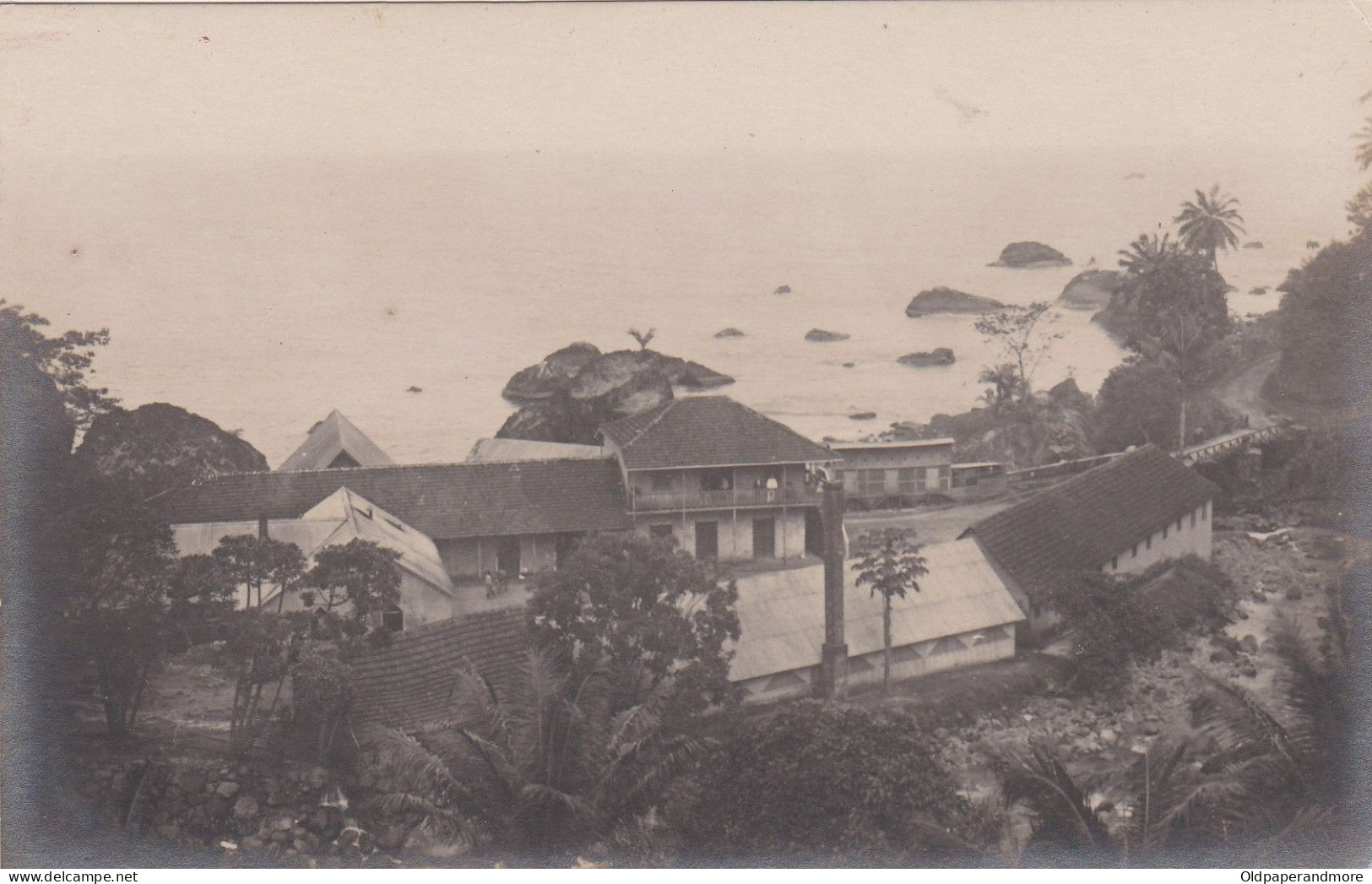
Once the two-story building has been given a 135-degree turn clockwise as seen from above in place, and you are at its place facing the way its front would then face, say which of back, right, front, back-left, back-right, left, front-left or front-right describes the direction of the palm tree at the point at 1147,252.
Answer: back-right

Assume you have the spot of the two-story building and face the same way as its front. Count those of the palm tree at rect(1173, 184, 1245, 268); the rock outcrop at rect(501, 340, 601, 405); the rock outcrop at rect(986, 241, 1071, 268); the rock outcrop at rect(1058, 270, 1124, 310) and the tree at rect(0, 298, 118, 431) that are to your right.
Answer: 1

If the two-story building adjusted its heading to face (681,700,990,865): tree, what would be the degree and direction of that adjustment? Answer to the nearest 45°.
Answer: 0° — it already faces it

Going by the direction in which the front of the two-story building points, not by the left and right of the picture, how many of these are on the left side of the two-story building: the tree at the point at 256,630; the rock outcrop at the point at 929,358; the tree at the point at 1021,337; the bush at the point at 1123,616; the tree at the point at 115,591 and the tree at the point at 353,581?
3

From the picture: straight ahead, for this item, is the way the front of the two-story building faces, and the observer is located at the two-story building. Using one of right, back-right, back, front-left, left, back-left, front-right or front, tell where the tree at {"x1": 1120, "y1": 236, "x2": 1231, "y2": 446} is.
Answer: left

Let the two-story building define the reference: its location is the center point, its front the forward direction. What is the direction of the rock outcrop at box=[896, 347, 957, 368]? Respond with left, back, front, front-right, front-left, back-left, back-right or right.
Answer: back

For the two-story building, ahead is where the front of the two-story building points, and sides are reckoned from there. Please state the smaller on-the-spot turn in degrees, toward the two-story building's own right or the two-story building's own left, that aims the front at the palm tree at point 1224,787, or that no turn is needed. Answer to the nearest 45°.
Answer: approximately 45° to the two-story building's own left

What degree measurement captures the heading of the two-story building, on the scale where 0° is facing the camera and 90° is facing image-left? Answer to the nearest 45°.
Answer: approximately 0°

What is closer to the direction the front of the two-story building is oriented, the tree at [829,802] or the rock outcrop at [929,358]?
the tree

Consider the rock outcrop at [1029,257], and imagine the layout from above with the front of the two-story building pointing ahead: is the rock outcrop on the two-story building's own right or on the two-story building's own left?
on the two-story building's own left
